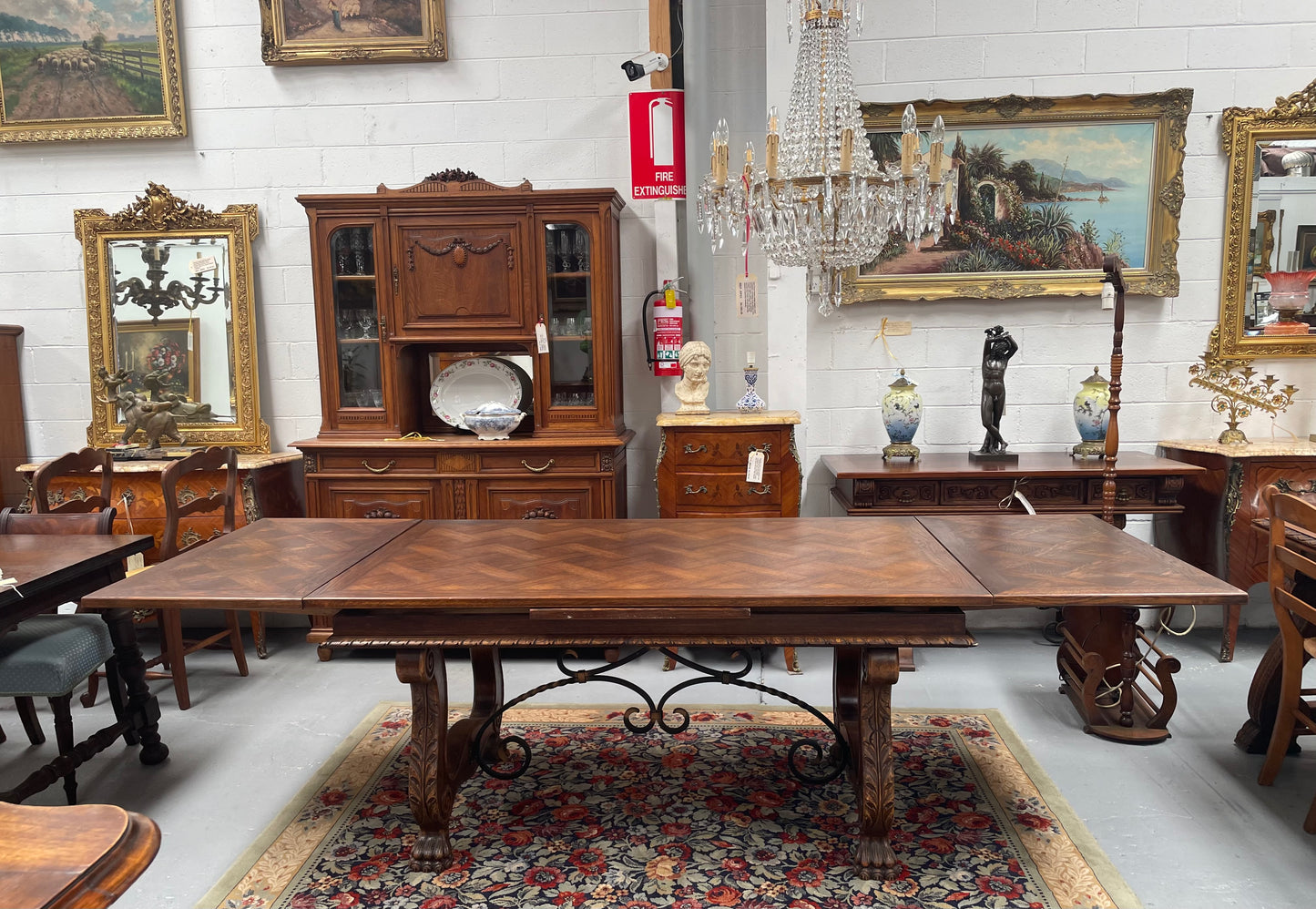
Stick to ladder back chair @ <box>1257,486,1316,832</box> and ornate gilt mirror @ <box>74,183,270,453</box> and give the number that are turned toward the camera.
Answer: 1

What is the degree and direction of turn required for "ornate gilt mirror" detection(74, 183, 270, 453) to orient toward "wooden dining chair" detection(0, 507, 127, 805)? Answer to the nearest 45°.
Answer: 0° — it already faces it

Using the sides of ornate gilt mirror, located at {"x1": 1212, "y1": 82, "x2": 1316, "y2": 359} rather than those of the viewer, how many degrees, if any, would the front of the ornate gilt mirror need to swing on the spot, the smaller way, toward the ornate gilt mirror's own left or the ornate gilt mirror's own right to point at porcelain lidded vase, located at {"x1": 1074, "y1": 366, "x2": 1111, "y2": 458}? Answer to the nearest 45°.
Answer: approximately 45° to the ornate gilt mirror's own right

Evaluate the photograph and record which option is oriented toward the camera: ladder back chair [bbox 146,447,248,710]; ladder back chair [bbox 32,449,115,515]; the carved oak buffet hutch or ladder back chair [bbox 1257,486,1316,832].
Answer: the carved oak buffet hutch

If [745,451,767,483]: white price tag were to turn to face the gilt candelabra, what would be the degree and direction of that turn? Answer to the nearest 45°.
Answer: approximately 90° to its left

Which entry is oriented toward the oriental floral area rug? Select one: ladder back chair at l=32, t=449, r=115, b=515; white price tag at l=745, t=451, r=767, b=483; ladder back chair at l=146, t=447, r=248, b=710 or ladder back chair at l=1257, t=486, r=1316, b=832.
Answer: the white price tag

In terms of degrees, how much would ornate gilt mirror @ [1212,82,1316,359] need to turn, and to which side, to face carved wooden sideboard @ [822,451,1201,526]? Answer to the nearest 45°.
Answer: approximately 45° to its right
